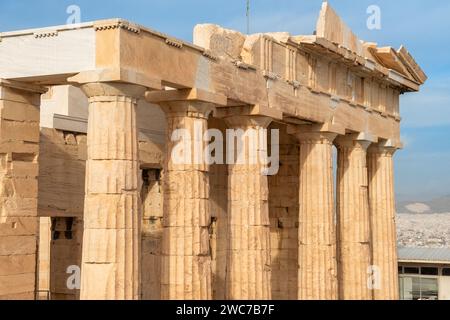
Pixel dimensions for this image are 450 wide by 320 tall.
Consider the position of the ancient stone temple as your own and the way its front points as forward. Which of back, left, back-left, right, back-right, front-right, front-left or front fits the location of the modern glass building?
left

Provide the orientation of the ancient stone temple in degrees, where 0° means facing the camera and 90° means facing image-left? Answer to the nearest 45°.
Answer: approximately 315°
